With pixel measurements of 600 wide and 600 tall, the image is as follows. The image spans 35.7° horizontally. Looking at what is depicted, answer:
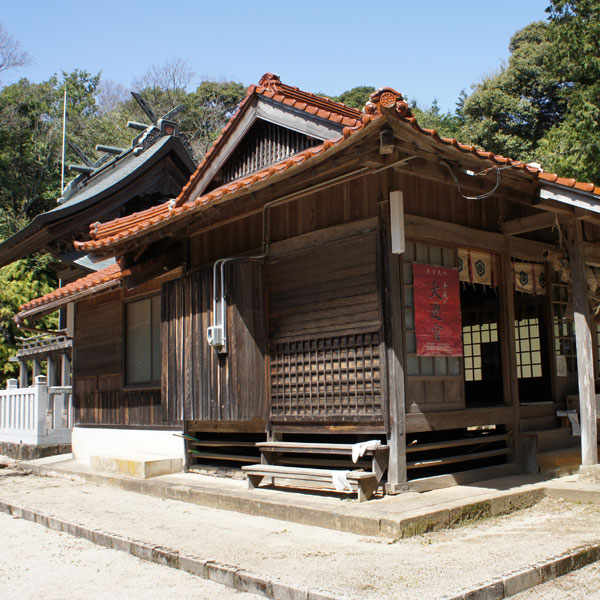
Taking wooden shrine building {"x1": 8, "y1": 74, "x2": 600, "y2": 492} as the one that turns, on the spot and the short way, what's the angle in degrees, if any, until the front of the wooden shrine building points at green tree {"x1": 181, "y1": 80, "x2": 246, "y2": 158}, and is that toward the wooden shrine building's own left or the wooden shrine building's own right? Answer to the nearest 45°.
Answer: approximately 135° to the wooden shrine building's own left

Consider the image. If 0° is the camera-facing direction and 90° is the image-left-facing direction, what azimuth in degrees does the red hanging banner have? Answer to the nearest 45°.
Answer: approximately 315°

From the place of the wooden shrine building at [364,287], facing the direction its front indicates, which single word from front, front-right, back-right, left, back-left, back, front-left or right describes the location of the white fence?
back

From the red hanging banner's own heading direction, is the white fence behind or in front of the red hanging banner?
behind

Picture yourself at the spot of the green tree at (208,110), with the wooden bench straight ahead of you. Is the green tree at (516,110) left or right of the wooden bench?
left

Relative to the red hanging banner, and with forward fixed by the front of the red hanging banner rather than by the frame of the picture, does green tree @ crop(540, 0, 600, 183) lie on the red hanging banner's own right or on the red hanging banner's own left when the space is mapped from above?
on the red hanging banner's own left

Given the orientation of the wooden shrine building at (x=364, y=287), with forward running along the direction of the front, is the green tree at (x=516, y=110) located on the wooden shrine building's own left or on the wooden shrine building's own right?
on the wooden shrine building's own left

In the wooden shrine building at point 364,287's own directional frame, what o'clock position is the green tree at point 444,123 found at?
The green tree is roughly at 8 o'clock from the wooden shrine building.

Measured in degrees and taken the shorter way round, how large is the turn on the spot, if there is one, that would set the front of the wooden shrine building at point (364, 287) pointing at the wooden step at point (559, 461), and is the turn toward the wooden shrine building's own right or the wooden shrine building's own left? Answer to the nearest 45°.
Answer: approximately 45° to the wooden shrine building's own left

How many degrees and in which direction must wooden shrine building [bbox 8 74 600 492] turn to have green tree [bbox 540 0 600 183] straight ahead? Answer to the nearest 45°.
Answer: approximately 90° to its left
